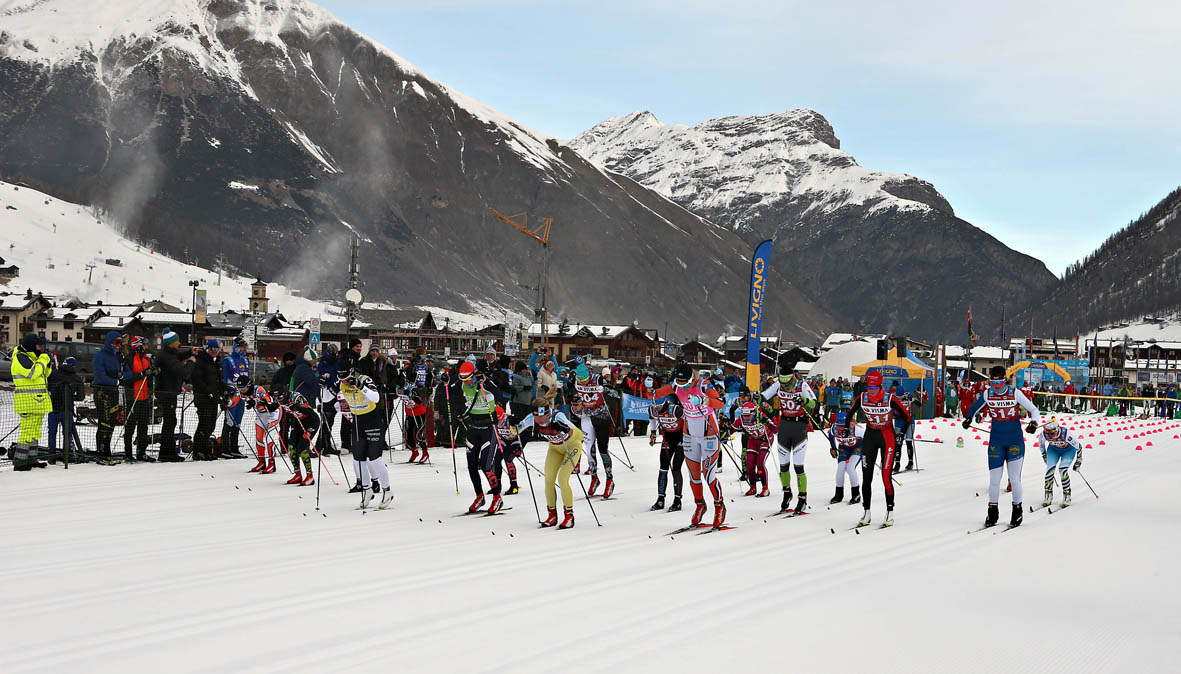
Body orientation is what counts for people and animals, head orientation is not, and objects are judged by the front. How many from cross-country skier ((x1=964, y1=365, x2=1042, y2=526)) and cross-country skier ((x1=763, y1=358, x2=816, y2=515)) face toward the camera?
2

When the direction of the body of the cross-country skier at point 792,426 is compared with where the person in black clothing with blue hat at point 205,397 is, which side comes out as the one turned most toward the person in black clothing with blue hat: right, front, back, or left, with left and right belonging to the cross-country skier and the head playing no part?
right

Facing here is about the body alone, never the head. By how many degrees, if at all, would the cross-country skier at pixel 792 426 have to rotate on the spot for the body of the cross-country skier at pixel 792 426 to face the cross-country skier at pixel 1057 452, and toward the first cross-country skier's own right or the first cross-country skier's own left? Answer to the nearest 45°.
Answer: approximately 135° to the first cross-country skier's own left

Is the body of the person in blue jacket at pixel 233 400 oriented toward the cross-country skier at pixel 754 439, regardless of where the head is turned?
yes

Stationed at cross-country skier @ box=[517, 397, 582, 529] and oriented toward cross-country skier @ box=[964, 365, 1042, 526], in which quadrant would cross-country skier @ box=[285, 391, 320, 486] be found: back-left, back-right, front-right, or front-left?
back-left

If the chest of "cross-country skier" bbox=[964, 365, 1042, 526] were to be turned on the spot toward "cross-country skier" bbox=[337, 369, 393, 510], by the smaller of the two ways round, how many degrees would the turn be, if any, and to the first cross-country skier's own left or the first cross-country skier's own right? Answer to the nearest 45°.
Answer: approximately 90° to the first cross-country skier's own right

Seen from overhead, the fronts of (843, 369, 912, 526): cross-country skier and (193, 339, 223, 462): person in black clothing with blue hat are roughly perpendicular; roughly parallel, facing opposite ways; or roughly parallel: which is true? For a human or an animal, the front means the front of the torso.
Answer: roughly perpendicular

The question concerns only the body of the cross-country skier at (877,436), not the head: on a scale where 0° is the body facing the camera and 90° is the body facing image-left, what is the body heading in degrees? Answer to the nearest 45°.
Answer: approximately 0°

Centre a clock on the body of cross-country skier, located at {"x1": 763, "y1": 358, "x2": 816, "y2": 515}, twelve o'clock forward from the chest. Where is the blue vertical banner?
The blue vertical banner is roughly at 6 o'clock from the cross-country skier.

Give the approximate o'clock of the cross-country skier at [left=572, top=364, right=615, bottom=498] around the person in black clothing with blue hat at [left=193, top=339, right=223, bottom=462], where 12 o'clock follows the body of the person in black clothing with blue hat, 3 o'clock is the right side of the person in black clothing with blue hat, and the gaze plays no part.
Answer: The cross-country skier is roughly at 12 o'clock from the person in black clothing with blue hat.
